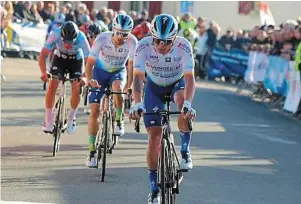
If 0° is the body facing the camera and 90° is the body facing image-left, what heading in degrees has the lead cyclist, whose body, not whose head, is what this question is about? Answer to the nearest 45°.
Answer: approximately 0°

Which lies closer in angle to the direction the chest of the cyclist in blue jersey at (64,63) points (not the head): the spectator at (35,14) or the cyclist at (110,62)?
the cyclist

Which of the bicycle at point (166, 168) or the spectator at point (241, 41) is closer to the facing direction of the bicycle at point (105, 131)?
the bicycle

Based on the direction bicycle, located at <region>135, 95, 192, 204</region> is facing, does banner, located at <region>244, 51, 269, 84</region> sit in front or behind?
behind

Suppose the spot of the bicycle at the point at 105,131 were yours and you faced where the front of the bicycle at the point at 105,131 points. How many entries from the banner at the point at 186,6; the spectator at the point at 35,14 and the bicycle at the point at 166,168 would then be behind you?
2

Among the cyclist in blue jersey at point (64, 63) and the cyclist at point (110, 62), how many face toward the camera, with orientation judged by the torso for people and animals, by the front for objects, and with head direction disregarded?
2

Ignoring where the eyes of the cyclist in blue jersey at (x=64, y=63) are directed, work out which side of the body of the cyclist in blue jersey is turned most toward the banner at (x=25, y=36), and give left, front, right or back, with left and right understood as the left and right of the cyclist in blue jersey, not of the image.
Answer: back
